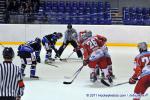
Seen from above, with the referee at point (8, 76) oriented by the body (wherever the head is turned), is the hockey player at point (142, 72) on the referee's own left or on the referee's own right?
on the referee's own right

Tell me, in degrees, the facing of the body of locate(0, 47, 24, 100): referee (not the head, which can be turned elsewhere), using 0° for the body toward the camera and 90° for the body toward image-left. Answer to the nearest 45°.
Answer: approximately 180°

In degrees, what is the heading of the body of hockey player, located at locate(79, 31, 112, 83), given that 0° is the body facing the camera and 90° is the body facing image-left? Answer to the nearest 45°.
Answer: approximately 135°

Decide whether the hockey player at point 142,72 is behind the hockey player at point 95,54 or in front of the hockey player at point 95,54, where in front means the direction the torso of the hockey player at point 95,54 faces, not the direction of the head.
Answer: behind

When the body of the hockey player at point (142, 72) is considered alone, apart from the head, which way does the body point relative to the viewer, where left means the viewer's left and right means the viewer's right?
facing away from the viewer and to the left of the viewer

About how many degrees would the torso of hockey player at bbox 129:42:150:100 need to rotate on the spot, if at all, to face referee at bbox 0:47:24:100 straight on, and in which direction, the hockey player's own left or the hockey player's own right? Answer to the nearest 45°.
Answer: approximately 90° to the hockey player's own left
